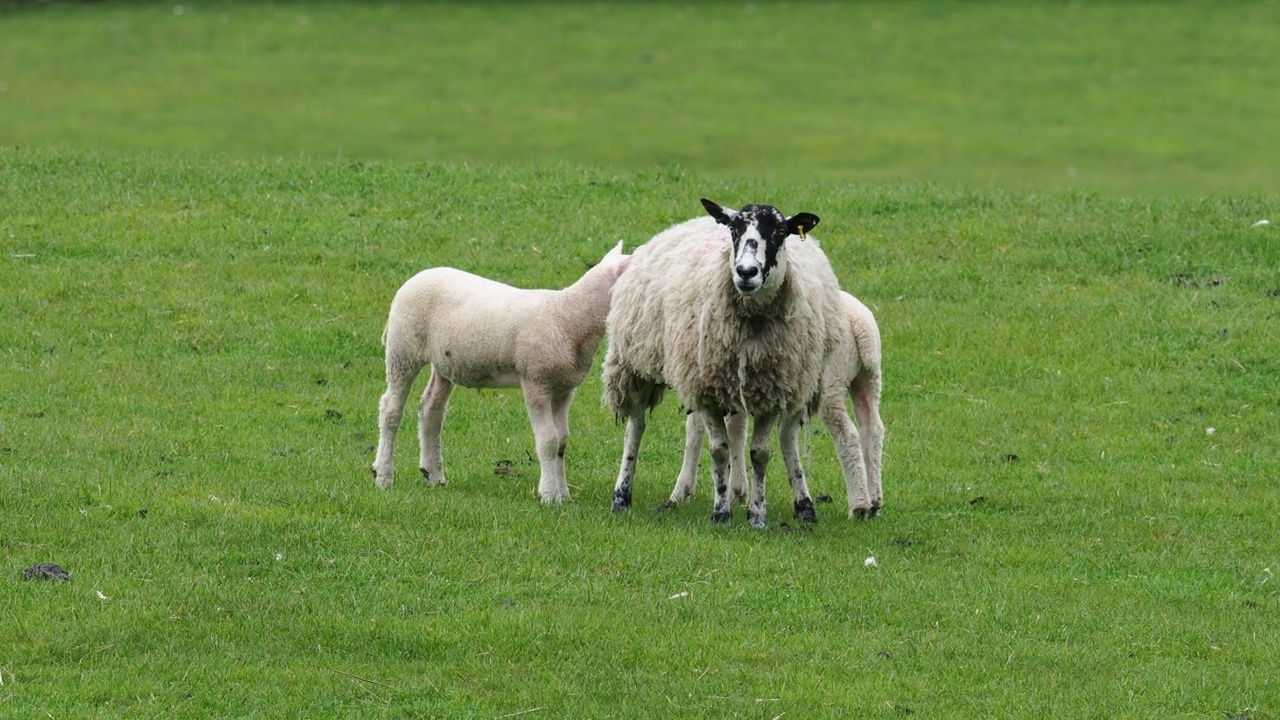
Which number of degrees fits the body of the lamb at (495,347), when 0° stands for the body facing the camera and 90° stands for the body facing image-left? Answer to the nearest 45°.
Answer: approximately 270°

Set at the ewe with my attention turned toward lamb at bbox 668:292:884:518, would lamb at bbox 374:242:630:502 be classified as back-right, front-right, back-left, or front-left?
back-left

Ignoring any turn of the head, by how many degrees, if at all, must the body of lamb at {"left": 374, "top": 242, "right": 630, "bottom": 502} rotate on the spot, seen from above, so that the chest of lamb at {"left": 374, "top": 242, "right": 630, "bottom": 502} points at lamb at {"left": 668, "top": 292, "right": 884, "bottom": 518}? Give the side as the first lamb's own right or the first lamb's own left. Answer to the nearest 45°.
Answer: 0° — it already faces it

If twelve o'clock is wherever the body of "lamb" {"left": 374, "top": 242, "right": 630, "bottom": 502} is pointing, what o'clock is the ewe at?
The ewe is roughly at 1 o'clock from the lamb.
